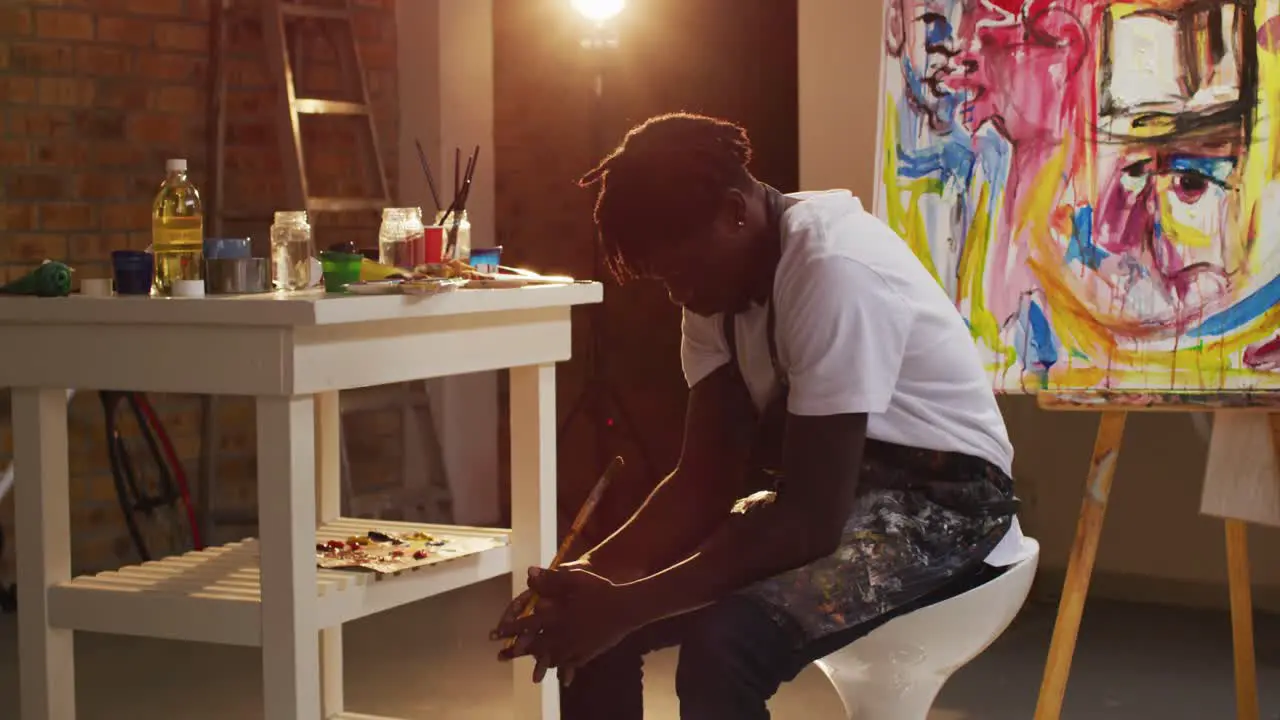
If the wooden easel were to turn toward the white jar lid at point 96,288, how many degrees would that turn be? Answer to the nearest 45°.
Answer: approximately 45° to its right

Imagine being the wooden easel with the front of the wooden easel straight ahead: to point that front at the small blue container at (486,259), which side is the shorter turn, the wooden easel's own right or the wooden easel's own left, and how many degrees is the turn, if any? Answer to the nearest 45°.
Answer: approximately 90° to the wooden easel's own right

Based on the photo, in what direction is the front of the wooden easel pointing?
toward the camera

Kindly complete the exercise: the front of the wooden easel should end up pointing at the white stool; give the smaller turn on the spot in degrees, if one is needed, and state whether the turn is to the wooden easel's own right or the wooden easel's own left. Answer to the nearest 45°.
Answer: approximately 45° to the wooden easel's own right

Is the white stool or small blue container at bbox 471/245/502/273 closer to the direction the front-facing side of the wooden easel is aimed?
the white stool

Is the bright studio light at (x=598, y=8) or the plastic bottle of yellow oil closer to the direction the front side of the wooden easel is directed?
the plastic bottle of yellow oil

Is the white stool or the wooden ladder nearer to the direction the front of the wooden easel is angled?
the white stool

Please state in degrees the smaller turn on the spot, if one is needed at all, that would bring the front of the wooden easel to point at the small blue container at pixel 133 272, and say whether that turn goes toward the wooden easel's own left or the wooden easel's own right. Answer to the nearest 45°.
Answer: approximately 45° to the wooden easel's own right

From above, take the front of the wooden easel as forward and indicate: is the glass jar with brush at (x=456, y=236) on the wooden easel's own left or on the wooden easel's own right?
on the wooden easel's own right

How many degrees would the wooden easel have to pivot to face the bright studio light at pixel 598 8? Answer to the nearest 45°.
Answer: approximately 135° to its right

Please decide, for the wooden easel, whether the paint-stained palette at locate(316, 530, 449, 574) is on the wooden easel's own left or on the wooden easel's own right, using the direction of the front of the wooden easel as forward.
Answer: on the wooden easel's own right

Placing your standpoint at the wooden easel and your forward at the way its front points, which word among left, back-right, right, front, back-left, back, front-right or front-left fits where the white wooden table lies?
front-right
